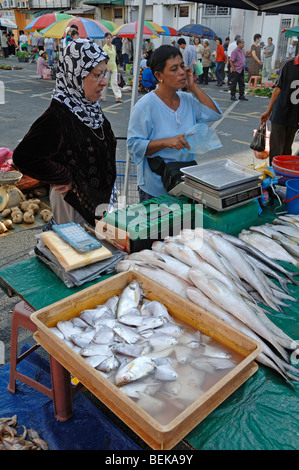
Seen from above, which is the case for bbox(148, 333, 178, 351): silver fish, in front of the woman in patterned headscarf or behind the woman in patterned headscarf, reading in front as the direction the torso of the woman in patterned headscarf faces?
in front

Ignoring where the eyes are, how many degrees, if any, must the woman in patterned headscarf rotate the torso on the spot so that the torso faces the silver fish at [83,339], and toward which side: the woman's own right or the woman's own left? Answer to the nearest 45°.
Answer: approximately 45° to the woman's own right

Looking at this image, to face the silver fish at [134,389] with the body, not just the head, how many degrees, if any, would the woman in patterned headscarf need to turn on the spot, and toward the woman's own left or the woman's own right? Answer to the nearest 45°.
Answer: approximately 45° to the woman's own right

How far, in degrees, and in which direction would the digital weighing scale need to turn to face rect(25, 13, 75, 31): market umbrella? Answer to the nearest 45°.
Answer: approximately 180°

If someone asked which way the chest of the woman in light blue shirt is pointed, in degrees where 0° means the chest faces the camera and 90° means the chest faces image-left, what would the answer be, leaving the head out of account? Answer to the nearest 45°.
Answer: approximately 315°

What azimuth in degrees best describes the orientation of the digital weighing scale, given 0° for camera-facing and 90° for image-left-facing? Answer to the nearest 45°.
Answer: approximately 315°

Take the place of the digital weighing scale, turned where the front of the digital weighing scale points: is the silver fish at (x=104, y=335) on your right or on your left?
on your right

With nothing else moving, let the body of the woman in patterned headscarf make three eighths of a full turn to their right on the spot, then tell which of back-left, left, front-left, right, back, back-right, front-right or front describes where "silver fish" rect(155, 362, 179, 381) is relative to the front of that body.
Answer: left

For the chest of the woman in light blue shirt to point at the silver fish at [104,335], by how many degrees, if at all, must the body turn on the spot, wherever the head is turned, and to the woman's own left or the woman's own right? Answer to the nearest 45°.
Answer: approximately 45° to the woman's own right

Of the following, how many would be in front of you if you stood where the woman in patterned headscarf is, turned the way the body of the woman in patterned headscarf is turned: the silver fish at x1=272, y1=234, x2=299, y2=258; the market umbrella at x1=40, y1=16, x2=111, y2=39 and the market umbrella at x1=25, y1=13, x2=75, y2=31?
1

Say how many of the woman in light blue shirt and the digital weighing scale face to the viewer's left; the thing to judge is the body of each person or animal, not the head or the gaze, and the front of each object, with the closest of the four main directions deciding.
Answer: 0

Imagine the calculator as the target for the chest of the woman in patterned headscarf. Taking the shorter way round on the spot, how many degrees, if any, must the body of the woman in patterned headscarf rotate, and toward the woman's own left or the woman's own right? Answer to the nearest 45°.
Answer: approximately 45° to the woman's own right

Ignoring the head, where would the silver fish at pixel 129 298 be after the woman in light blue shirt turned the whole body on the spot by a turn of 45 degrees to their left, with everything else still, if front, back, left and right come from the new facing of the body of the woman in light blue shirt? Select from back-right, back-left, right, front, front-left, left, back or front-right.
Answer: right

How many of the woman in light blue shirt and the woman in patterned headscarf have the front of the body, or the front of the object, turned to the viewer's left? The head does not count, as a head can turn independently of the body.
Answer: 0

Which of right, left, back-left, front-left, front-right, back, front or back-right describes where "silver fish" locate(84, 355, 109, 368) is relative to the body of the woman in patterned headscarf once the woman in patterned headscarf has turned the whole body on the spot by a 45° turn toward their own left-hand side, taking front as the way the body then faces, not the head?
right

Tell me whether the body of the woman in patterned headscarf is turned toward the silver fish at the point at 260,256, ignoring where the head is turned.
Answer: yes

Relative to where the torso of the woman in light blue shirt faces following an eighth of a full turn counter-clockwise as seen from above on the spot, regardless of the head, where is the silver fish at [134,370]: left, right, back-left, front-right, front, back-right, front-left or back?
right

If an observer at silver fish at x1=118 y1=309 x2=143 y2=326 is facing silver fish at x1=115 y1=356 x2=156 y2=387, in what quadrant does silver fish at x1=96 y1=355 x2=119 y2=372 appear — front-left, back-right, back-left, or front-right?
front-right

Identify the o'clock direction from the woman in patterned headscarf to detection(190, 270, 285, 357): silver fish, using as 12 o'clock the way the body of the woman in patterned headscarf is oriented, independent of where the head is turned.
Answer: The silver fish is roughly at 1 o'clock from the woman in patterned headscarf.

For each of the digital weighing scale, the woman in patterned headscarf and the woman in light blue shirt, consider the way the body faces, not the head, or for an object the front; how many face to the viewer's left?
0
